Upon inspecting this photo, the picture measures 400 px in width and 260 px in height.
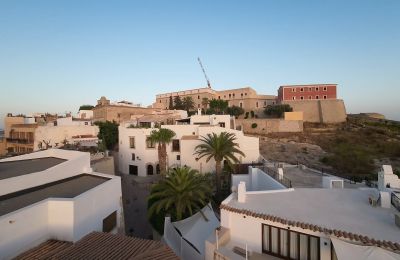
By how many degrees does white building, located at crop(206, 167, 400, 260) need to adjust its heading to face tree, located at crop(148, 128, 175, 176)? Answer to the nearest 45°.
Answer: approximately 90° to its right

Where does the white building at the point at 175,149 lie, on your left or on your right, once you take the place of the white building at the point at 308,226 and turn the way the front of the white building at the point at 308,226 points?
on your right

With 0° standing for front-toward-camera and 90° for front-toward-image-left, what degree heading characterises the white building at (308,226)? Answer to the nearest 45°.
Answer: approximately 45°

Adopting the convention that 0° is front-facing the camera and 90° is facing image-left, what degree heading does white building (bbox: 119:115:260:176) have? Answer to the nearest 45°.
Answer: approximately 0°

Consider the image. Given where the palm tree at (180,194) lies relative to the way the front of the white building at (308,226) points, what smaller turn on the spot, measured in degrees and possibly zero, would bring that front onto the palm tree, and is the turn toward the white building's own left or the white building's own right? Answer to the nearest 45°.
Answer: approximately 90° to the white building's own right

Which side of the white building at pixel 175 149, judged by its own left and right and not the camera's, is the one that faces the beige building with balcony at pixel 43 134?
right

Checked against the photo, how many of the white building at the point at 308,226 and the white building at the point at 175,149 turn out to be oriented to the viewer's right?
0

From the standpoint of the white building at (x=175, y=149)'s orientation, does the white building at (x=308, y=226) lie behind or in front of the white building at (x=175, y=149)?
in front

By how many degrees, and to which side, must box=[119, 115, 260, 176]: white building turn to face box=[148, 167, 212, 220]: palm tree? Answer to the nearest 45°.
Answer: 0° — it already faces it

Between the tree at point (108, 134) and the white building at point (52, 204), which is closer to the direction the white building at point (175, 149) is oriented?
the white building

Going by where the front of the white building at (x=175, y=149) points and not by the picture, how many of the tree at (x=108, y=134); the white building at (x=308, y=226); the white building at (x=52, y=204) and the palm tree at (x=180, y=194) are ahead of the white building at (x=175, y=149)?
3

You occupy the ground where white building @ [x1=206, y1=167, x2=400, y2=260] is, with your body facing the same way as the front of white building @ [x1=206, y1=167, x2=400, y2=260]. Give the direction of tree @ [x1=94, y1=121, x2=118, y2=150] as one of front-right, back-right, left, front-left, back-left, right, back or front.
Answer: right
